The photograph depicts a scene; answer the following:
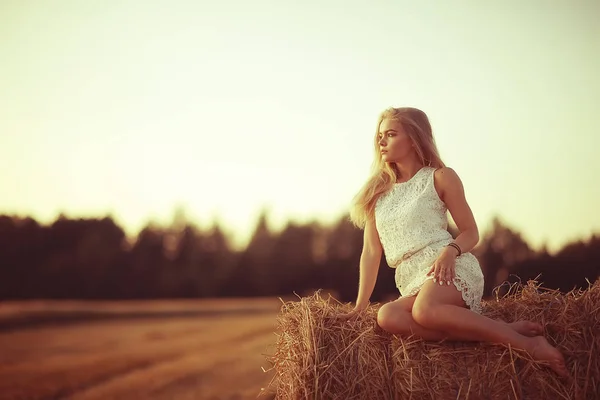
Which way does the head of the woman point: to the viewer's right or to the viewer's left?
to the viewer's left

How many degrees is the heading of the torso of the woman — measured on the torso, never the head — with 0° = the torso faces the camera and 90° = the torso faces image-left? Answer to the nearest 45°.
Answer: approximately 45°
